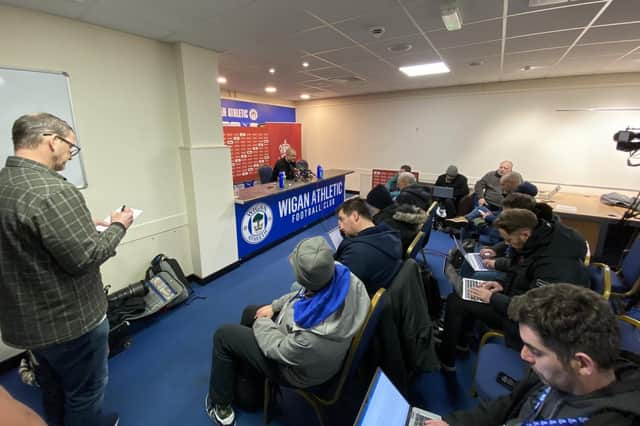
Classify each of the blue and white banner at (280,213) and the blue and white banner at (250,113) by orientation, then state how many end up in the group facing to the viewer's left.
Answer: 0

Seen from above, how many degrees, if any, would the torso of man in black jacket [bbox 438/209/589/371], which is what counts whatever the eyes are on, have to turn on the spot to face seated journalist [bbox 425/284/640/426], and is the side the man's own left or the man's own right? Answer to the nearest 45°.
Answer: approximately 90° to the man's own left

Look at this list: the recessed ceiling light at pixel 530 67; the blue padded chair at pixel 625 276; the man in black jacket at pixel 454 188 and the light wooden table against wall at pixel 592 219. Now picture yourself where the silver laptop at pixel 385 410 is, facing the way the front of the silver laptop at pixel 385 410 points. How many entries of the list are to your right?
0

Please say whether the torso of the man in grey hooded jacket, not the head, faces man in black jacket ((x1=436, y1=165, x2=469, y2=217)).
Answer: no

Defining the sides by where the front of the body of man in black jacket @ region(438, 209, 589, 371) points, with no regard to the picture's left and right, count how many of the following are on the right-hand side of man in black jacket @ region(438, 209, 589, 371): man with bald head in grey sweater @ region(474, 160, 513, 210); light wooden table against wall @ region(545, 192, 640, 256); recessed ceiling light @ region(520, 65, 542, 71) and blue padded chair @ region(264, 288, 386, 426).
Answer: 3

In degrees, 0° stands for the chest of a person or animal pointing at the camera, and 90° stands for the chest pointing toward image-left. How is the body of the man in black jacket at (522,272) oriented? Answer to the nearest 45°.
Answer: approximately 90°

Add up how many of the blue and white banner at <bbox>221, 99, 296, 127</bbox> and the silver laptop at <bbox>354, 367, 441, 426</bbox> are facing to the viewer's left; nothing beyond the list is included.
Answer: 0

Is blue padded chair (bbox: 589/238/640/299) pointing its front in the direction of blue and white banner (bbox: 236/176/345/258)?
yes

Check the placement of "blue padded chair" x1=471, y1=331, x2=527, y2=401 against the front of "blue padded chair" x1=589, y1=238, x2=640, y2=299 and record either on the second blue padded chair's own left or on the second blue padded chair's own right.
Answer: on the second blue padded chair's own left

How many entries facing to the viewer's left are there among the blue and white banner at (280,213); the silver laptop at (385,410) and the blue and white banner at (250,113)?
0

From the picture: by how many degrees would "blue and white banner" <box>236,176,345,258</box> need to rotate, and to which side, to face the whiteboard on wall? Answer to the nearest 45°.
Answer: approximately 90° to its right

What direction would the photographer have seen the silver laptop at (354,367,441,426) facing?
facing the viewer and to the right of the viewer

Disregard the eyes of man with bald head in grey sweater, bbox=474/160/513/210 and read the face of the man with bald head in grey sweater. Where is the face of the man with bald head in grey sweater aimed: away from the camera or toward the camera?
toward the camera

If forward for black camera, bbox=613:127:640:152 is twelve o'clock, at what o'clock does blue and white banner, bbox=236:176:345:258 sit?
The blue and white banner is roughly at 11 o'clock from the black camera.

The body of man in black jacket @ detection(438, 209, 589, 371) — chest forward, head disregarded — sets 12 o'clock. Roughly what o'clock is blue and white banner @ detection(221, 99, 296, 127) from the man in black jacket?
The blue and white banner is roughly at 1 o'clock from the man in black jacket.
